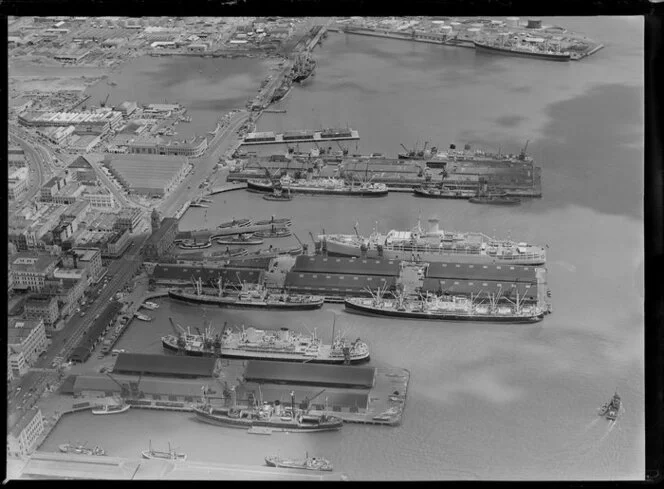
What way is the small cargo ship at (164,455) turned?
to the viewer's left

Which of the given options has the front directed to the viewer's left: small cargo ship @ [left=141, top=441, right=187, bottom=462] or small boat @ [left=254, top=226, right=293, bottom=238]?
the small cargo ship

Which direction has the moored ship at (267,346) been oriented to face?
to the viewer's left

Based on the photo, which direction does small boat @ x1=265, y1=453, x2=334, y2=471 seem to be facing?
to the viewer's left
